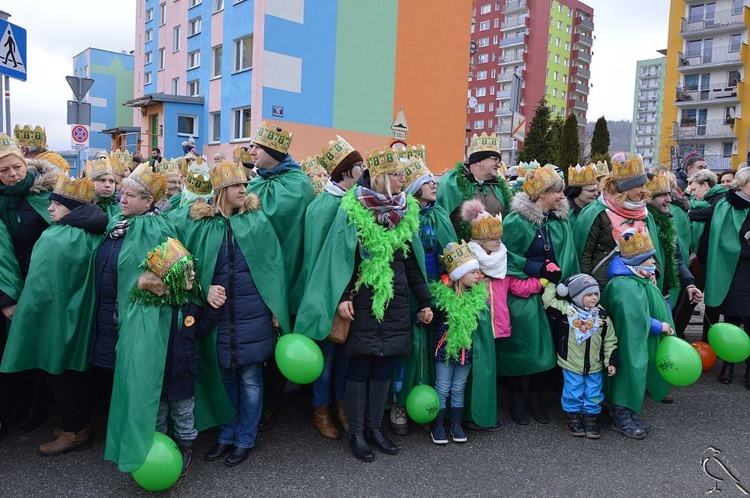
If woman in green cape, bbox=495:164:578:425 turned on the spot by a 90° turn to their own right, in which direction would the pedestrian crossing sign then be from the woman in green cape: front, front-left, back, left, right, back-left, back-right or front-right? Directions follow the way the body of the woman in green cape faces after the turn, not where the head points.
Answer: front-right

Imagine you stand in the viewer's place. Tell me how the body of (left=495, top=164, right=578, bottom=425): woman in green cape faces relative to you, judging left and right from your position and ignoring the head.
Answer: facing the viewer and to the right of the viewer

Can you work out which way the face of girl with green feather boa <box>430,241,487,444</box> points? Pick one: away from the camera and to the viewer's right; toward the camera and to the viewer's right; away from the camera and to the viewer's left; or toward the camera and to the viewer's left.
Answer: toward the camera and to the viewer's right

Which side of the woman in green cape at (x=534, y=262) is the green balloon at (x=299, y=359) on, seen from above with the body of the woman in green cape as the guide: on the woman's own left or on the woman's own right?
on the woman's own right

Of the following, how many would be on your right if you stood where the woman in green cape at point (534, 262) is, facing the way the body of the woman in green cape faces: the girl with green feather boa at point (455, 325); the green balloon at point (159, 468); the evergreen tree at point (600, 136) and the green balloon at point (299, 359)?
3

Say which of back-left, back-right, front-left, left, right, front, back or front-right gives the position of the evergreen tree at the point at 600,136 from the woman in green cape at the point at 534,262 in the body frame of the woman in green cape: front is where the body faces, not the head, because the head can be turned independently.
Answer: back-left

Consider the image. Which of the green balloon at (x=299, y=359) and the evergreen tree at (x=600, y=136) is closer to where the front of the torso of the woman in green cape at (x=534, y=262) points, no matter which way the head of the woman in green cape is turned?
the green balloon

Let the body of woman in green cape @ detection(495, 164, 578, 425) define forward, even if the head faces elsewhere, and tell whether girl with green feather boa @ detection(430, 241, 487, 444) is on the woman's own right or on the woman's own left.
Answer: on the woman's own right

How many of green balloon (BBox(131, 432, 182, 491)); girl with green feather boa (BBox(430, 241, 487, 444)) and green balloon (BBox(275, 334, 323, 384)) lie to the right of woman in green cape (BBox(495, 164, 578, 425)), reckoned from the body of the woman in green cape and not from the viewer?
3

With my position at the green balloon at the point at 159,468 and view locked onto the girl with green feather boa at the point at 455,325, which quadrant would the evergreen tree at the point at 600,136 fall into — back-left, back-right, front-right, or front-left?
front-left

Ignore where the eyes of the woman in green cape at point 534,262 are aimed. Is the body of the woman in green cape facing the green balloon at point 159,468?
no
